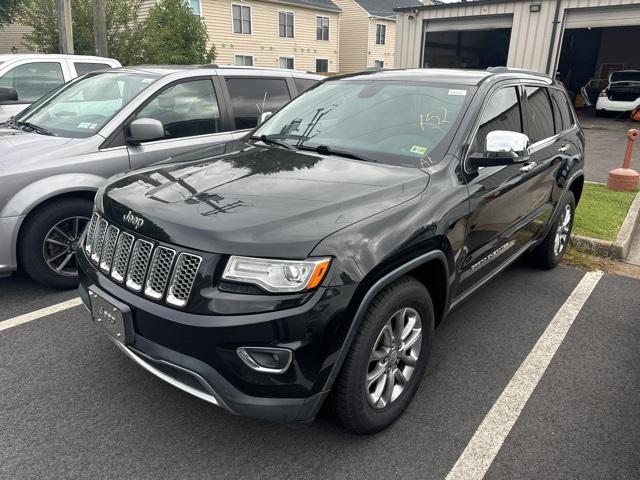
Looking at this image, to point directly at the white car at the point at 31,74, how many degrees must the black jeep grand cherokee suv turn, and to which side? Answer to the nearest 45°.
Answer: approximately 90° to its right

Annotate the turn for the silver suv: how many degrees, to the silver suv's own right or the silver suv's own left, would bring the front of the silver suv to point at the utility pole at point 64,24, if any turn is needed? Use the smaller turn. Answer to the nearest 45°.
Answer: approximately 135° to the silver suv's own right

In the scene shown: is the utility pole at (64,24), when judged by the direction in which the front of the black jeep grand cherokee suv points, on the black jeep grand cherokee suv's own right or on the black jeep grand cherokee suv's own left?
on the black jeep grand cherokee suv's own right

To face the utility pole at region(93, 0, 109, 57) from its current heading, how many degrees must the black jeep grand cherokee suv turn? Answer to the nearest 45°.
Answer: approximately 90° to its right

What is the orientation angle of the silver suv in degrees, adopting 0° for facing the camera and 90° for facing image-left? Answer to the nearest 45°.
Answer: approximately 45°

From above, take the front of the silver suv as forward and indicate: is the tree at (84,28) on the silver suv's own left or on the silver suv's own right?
on the silver suv's own right

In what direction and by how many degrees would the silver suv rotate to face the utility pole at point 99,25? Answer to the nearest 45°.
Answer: approximately 135° to its right

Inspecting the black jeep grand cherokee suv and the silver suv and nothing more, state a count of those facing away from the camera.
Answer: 0
